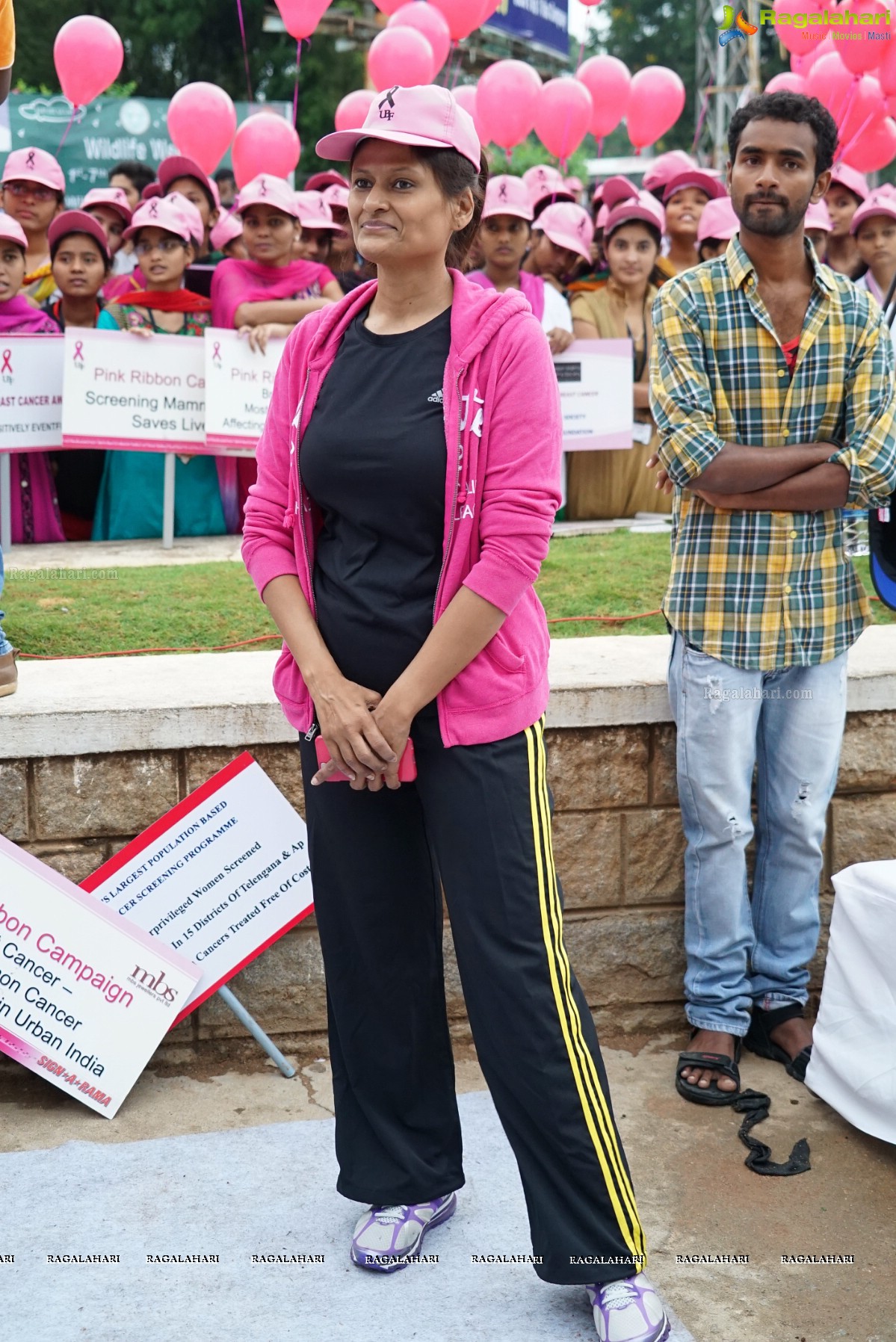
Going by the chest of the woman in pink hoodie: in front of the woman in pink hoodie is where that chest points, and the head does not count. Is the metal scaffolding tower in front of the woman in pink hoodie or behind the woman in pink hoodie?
behind

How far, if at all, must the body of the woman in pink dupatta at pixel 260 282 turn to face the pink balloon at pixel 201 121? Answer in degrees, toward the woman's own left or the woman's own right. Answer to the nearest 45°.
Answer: approximately 180°

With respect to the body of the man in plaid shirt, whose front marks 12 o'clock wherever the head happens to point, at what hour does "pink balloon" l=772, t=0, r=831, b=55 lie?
The pink balloon is roughly at 6 o'clock from the man in plaid shirt.

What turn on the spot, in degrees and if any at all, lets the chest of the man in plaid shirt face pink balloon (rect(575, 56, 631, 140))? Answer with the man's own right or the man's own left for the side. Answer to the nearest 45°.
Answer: approximately 180°

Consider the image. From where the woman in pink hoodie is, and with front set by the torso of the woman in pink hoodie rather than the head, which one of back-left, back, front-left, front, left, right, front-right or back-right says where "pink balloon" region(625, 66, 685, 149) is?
back-right

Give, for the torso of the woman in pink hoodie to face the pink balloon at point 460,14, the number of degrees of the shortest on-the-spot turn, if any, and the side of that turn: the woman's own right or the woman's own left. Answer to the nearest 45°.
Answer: approximately 135° to the woman's own right

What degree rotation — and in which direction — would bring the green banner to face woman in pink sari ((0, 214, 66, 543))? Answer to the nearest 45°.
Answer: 0° — it already faces them

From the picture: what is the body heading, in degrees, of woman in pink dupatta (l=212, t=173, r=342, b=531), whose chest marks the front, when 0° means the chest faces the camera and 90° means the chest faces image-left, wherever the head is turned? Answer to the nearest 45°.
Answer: approximately 0°

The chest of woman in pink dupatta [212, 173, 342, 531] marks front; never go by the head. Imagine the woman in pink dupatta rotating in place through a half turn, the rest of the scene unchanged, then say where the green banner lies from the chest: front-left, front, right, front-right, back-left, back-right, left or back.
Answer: front

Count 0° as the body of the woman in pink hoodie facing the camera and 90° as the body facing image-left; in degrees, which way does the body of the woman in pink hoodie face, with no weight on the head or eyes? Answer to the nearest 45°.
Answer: approximately 45°

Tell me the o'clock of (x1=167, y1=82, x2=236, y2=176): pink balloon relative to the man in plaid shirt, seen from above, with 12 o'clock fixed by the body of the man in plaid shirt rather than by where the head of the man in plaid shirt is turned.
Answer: The pink balloon is roughly at 5 o'clock from the man in plaid shirt.

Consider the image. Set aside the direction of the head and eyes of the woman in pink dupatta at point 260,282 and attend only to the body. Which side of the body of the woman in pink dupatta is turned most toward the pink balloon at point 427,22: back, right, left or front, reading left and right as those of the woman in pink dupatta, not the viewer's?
back

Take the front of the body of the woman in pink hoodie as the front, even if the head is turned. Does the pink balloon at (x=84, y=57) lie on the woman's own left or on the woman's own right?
on the woman's own right

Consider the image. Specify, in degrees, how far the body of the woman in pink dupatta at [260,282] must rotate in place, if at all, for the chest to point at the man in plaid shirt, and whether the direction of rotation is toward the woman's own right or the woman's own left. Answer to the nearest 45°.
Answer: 0° — they already face them
